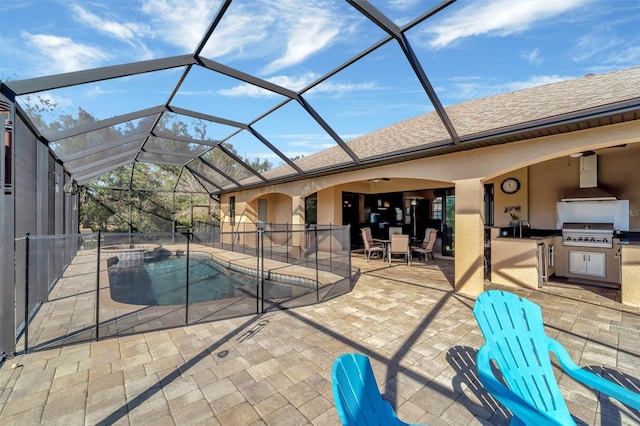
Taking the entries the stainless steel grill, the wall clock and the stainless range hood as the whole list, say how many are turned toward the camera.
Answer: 3

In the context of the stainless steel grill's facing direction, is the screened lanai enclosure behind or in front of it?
in front

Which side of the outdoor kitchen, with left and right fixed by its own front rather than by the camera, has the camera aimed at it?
front

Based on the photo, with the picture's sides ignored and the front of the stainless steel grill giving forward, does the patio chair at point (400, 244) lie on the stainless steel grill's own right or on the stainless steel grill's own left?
on the stainless steel grill's own right

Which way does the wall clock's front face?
toward the camera

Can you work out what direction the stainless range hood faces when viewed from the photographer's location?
facing the viewer

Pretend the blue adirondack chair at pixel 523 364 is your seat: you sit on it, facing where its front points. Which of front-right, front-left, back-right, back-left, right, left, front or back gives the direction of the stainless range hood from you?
back-left

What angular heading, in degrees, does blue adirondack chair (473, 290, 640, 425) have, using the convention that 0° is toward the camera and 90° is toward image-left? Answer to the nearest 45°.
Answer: approximately 315°

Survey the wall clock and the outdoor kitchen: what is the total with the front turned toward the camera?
2
